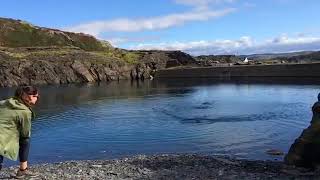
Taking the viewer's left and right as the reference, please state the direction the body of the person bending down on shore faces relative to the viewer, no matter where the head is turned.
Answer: facing to the right of the viewer

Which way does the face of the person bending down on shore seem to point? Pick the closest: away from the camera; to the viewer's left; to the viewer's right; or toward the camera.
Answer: to the viewer's right
